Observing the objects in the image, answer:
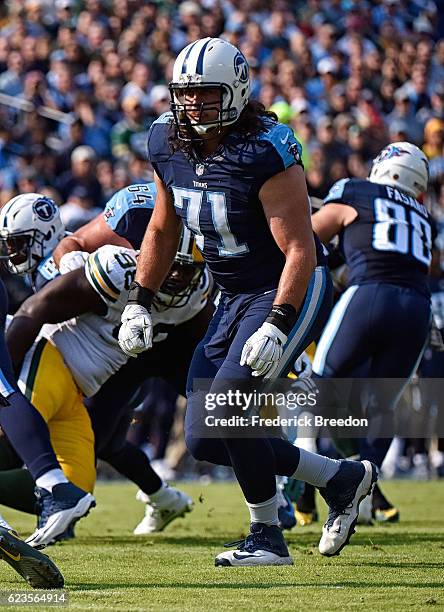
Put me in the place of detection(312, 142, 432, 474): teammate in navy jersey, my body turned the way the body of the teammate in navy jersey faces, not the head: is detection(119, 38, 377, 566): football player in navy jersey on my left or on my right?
on my left

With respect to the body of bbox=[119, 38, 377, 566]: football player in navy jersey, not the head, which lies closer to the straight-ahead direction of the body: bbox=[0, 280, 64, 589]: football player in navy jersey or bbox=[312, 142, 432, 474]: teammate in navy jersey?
the football player in navy jersey

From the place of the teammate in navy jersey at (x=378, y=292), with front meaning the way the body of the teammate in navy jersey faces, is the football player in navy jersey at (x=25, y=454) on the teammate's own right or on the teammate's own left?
on the teammate's own left

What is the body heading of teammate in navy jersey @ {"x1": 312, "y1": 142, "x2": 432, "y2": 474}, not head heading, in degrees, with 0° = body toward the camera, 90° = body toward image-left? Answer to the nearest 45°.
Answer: approximately 135°

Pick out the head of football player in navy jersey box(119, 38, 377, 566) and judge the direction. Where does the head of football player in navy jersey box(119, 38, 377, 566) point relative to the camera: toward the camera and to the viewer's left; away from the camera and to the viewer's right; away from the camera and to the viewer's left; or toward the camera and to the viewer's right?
toward the camera and to the viewer's left

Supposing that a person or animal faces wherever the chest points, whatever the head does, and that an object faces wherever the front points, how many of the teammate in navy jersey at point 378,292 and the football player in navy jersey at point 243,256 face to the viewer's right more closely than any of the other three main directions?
0
